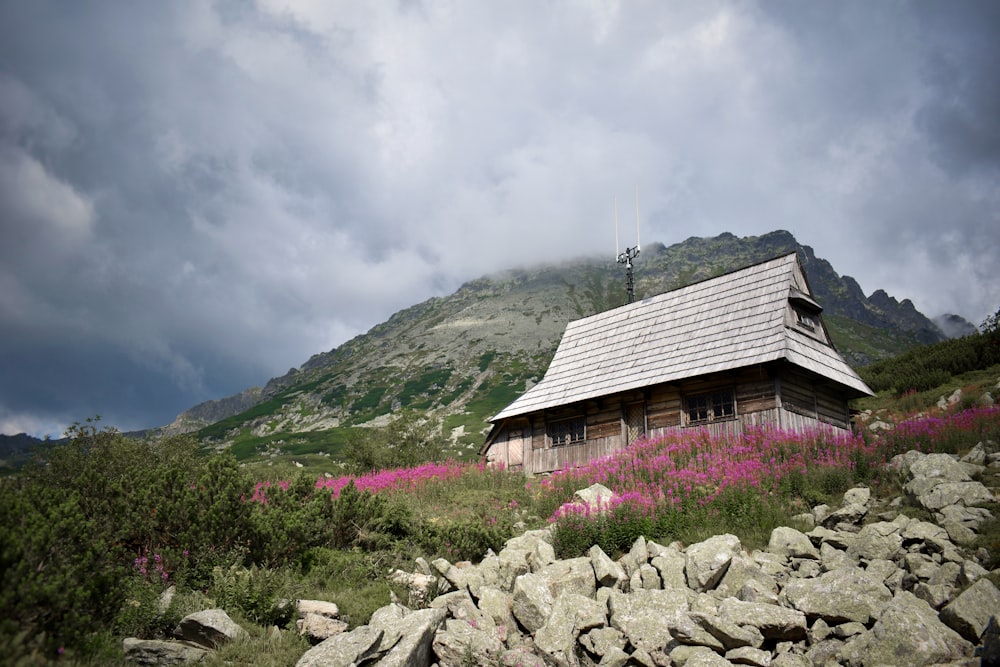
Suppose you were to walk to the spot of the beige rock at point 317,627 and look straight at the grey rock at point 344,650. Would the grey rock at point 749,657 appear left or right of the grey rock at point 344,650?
left

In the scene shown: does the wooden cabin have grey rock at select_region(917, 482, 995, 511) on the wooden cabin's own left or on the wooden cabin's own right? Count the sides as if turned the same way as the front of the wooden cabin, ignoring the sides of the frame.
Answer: on the wooden cabin's own left

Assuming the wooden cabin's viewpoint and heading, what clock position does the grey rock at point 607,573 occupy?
The grey rock is roughly at 11 o'clock from the wooden cabin.

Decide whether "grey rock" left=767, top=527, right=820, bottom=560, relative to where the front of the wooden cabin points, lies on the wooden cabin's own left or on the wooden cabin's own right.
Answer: on the wooden cabin's own left

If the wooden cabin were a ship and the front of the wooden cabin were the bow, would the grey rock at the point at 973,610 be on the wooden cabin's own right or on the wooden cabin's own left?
on the wooden cabin's own left

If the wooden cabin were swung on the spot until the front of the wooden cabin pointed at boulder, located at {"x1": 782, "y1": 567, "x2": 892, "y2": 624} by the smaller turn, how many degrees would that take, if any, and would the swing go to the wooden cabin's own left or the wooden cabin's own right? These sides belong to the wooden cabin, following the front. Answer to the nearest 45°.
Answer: approximately 45° to the wooden cabin's own left

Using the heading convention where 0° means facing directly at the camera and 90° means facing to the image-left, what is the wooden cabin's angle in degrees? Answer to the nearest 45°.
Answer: approximately 45°

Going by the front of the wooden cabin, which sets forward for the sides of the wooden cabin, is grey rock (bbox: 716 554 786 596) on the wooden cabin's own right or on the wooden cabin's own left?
on the wooden cabin's own left

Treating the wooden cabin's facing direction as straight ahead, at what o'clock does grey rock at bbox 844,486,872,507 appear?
The grey rock is roughly at 10 o'clock from the wooden cabin.
